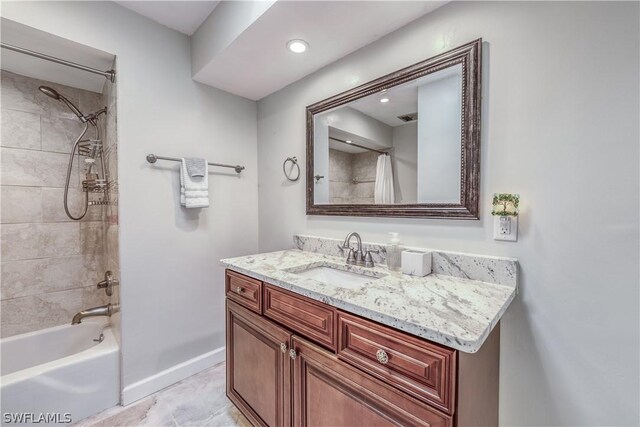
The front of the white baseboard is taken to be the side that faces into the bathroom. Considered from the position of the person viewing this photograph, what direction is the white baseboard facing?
facing the viewer and to the right of the viewer

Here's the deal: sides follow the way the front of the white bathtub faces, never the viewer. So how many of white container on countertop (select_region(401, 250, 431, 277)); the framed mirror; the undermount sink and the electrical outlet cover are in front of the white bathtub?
4

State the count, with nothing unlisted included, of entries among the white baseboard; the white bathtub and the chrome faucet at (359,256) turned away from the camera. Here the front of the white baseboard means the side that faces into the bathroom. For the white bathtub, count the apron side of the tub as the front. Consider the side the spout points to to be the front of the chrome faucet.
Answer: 0

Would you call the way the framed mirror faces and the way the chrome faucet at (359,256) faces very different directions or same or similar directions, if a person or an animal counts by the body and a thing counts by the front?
same or similar directions

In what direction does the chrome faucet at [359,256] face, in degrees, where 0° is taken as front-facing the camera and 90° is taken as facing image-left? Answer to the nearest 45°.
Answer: approximately 45°

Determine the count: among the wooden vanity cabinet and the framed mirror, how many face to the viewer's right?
0

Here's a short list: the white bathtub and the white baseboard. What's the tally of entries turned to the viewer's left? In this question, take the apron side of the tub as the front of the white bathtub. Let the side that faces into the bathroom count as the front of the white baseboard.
0

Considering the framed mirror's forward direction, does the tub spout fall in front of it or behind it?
in front

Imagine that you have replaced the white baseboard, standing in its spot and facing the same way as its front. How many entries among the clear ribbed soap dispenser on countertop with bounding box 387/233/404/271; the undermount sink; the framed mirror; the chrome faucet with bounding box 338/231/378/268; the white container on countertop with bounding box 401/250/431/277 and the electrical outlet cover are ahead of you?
6

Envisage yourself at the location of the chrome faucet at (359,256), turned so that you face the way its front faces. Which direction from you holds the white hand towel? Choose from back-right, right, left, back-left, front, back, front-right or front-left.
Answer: front-right

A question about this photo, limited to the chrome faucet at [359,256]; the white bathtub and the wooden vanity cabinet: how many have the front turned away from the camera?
0
